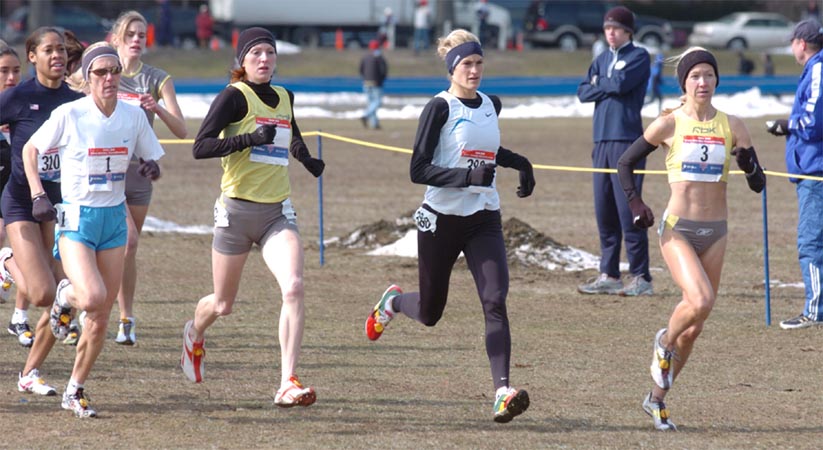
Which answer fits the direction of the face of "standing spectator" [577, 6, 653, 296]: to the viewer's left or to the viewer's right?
to the viewer's left

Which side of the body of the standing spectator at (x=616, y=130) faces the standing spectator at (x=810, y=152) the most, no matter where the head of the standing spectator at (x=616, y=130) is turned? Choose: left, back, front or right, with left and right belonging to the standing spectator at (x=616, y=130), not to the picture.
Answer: left

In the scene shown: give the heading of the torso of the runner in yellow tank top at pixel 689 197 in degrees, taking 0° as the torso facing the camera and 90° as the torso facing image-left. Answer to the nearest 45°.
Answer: approximately 315°

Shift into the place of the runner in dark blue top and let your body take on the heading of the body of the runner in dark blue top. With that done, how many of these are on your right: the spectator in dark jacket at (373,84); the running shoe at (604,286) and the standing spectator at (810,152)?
0

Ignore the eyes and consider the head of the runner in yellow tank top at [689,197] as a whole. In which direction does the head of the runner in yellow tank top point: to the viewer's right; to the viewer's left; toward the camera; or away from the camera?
toward the camera

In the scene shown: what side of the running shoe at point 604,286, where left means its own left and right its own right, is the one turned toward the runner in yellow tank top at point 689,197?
left

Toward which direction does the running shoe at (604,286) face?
to the viewer's left

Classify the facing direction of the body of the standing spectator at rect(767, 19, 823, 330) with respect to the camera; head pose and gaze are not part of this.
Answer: to the viewer's left

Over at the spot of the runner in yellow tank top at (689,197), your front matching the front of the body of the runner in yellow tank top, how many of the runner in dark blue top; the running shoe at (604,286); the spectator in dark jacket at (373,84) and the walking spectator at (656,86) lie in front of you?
0

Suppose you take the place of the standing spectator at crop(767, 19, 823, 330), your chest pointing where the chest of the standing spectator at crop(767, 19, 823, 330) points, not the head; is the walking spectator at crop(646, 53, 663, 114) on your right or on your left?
on your right
